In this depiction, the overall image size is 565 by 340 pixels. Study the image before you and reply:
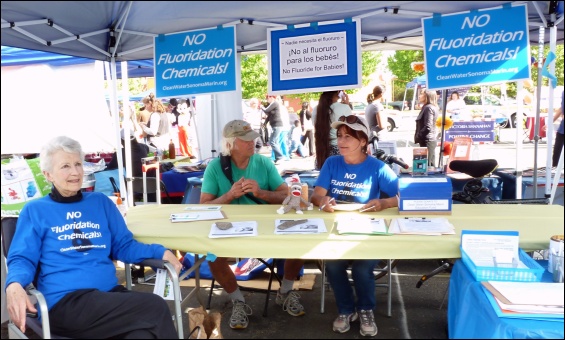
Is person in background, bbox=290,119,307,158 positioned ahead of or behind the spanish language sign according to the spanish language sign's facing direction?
behind

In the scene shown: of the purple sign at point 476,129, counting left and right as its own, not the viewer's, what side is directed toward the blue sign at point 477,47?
front

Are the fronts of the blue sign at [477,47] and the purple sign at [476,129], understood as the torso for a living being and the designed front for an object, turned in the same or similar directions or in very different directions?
same or similar directions

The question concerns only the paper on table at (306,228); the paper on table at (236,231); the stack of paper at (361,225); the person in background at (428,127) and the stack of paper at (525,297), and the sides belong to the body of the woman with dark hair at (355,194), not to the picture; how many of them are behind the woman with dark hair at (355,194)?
1

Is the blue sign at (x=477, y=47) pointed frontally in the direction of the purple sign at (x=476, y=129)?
no

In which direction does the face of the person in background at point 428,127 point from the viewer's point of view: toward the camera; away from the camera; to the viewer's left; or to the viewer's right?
to the viewer's left

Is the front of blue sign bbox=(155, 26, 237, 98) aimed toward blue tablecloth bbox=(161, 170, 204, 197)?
no

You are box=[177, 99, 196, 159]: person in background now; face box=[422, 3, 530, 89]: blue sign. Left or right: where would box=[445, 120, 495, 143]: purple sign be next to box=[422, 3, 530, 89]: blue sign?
left

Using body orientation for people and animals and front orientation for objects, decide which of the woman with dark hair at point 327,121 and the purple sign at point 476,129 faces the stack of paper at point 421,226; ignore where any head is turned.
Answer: the purple sign

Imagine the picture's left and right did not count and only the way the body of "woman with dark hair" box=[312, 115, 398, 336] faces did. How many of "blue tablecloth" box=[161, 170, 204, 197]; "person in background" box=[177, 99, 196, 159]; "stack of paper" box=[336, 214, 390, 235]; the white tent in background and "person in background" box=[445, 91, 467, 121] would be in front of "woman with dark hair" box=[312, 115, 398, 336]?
1

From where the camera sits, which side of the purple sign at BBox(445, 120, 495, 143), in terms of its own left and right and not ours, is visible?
front

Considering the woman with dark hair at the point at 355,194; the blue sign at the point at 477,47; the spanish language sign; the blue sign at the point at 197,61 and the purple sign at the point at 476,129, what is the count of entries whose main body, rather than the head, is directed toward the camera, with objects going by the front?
5

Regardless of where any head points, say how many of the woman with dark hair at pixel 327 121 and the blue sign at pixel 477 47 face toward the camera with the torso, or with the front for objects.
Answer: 1

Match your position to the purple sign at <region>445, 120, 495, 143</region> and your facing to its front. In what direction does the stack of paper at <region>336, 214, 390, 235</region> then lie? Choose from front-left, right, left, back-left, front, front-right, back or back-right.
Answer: front

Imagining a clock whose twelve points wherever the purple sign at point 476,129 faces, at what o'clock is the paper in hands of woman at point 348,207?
The paper in hands of woman is roughly at 12 o'clock from the purple sign.

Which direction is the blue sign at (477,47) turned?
toward the camera

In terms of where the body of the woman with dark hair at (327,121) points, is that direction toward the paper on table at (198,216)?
no

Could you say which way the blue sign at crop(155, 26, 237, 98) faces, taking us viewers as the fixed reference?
facing the viewer

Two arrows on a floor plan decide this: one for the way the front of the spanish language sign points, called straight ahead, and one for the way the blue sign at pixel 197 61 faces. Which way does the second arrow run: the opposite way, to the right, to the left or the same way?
the same way

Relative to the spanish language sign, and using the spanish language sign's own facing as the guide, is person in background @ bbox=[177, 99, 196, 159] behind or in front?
behind

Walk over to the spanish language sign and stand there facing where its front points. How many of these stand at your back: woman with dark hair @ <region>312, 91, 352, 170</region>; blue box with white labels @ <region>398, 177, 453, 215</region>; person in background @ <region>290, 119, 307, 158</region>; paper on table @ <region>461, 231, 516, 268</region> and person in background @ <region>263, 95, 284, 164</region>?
3
